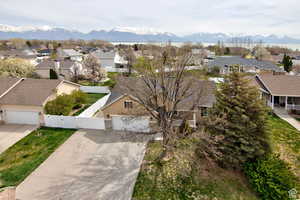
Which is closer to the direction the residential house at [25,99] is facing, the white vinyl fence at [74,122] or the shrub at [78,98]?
the white vinyl fence

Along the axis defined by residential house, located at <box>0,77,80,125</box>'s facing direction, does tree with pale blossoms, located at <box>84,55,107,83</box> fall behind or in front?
behind

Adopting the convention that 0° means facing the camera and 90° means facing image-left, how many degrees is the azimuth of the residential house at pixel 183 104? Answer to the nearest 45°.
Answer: approximately 0°

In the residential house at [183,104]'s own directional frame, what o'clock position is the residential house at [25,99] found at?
the residential house at [25,99] is roughly at 3 o'clock from the residential house at [183,104].

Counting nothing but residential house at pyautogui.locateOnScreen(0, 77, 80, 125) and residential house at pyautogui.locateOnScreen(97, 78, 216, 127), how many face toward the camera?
2

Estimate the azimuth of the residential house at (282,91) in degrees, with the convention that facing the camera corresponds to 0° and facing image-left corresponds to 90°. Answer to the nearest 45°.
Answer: approximately 0°
